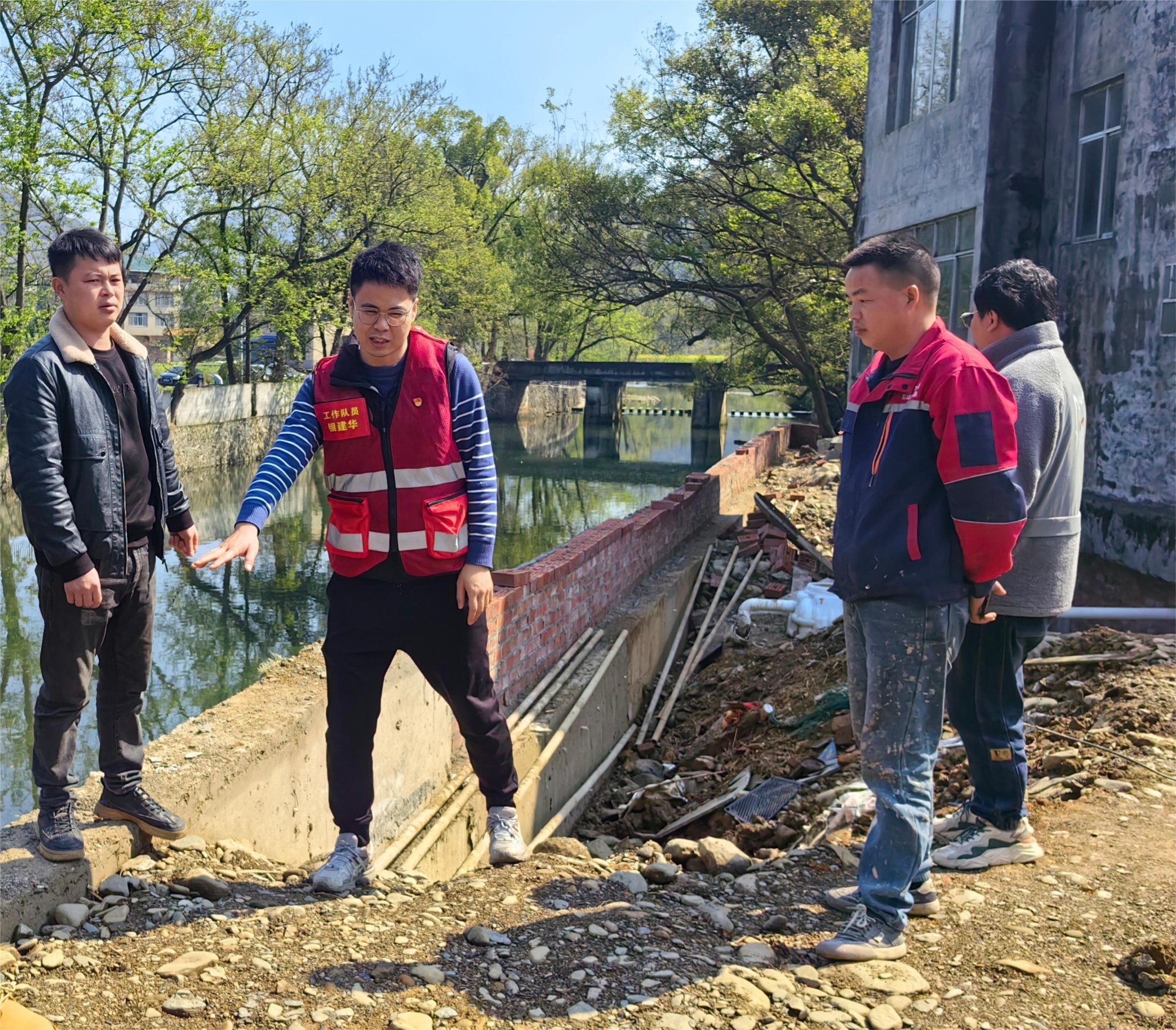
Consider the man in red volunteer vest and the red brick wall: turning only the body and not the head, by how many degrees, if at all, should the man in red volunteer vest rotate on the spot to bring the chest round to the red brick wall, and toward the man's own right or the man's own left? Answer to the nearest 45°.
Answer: approximately 180°

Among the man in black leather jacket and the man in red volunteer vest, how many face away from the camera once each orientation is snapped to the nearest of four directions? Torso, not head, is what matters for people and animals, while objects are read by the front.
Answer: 0

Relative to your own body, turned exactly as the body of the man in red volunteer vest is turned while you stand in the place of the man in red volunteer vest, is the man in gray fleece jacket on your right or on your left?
on your left

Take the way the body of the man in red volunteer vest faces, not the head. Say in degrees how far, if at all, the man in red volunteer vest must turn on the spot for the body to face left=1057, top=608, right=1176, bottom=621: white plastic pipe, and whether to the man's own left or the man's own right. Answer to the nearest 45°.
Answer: approximately 135° to the man's own left

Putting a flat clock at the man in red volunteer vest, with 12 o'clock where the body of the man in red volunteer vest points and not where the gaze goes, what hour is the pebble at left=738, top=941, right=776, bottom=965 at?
The pebble is roughly at 10 o'clock from the man in red volunteer vest.

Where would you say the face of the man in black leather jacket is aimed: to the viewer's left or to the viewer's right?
to the viewer's right

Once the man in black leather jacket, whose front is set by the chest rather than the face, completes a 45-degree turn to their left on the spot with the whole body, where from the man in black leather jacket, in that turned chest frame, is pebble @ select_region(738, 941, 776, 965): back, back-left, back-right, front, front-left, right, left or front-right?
front-right

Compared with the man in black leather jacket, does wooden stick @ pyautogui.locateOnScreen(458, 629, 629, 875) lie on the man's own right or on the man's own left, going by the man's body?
on the man's own left

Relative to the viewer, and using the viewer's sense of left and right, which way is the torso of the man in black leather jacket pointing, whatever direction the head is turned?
facing the viewer and to the right of the viewer

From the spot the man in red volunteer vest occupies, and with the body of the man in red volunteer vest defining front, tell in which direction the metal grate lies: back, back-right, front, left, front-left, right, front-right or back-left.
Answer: back-left

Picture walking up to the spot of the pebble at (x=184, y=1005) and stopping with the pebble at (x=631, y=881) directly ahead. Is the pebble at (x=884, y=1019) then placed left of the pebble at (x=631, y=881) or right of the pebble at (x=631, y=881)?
right

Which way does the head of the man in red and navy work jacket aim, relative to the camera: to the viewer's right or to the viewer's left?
to the viewer's left

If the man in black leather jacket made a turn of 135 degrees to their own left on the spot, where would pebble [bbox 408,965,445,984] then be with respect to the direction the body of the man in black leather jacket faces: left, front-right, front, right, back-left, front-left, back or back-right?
back-right

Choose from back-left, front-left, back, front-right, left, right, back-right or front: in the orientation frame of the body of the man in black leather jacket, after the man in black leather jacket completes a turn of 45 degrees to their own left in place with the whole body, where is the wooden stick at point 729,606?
front-left

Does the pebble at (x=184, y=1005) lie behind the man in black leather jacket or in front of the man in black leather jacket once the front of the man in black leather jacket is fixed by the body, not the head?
in front
